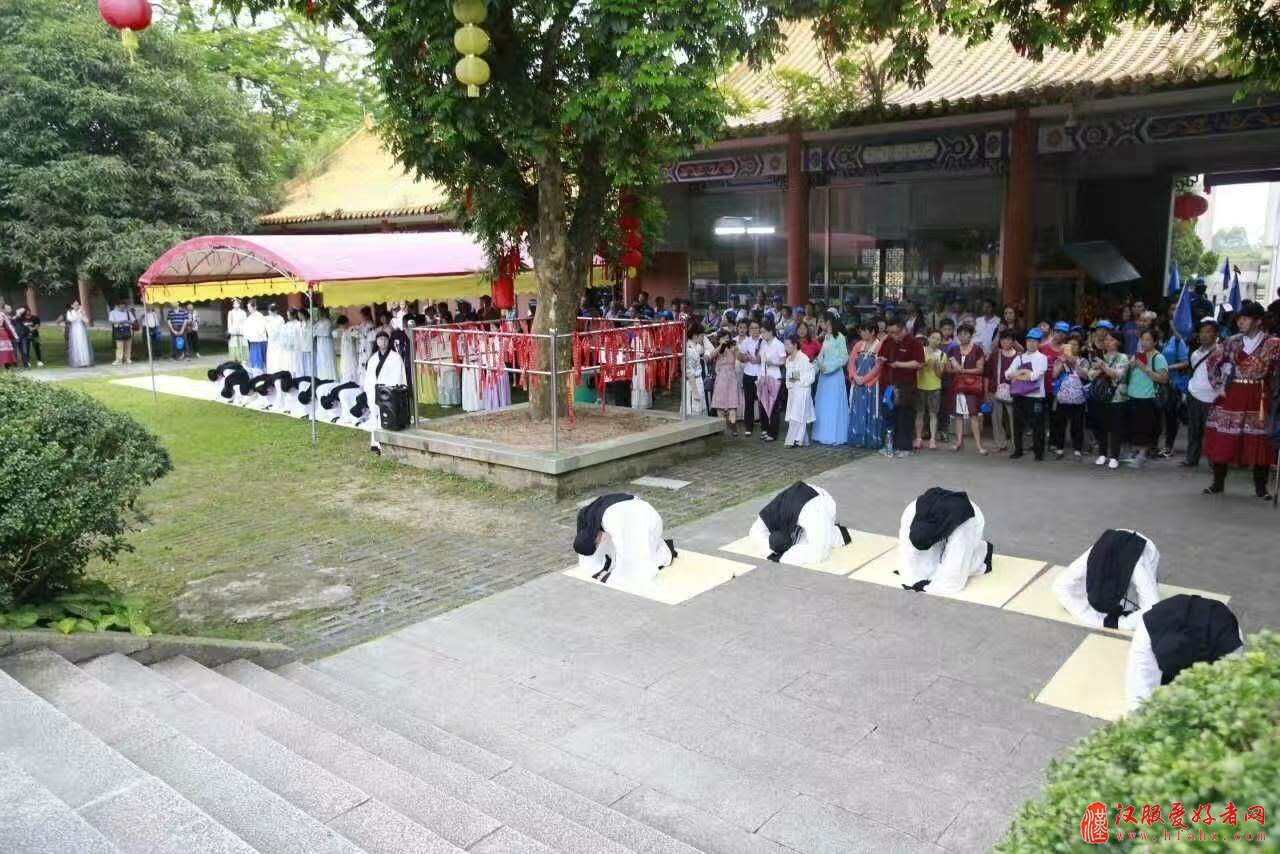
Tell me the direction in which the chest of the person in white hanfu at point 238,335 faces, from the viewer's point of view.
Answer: toward the camera

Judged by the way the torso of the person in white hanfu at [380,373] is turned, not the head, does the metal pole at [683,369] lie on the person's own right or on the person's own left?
on the person's own left

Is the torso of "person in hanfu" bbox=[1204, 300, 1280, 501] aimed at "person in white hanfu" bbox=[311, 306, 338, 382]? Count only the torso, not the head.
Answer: no

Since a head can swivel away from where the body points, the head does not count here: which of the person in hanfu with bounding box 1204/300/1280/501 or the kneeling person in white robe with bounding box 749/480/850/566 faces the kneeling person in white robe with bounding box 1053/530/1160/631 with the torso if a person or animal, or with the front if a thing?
the person in hanfu

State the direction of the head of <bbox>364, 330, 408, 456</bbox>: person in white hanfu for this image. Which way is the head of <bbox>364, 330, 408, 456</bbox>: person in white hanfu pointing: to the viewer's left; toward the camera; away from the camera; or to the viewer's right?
toward the camera

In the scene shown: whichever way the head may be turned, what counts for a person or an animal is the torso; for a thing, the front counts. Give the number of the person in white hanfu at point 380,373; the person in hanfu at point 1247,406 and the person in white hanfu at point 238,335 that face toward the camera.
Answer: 3

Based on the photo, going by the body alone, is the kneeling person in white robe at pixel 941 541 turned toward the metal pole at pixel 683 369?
no

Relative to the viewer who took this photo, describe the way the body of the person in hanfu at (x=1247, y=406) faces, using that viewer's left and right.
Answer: facing the viewer

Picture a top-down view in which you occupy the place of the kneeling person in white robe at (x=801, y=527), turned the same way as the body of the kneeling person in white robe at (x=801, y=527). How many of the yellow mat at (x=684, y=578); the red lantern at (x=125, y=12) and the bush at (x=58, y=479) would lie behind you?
0

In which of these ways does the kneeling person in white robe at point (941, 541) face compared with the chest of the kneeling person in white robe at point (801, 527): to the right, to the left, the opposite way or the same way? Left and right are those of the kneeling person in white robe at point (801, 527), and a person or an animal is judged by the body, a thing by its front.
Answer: the same way

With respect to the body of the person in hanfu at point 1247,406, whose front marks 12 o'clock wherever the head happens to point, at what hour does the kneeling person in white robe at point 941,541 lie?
The kneeling person in white robe is roughly at 1 o'clock from the person in hanfu.

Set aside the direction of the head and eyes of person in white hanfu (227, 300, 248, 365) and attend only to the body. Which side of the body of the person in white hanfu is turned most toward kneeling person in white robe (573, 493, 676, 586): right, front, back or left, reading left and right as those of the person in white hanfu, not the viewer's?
front
